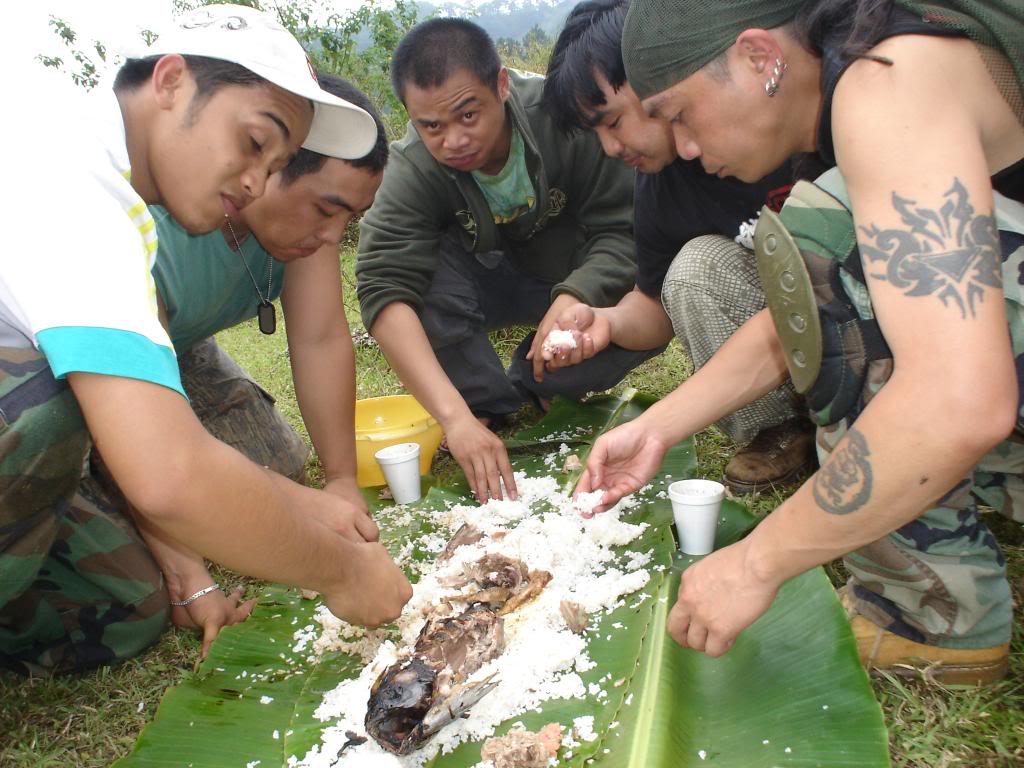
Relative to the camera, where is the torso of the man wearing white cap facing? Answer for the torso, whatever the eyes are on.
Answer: to the viewer's right

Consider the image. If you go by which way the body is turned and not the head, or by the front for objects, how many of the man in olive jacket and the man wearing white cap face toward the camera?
1

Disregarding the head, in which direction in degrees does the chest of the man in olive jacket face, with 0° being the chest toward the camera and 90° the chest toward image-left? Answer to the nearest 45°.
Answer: approximately 0°

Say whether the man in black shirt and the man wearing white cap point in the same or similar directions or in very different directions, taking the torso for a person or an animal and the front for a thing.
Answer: very different directions

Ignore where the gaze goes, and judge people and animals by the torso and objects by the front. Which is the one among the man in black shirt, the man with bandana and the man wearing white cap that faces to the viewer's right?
the man wearing white cap

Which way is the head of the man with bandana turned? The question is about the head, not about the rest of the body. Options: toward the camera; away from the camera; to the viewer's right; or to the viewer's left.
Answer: to the viewer's left

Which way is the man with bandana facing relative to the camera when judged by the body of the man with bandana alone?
to the viewer's left
